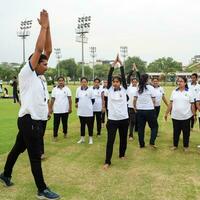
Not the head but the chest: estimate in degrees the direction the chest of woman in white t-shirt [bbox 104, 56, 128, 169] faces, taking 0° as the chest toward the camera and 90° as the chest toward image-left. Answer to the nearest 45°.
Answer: approximately 0°
